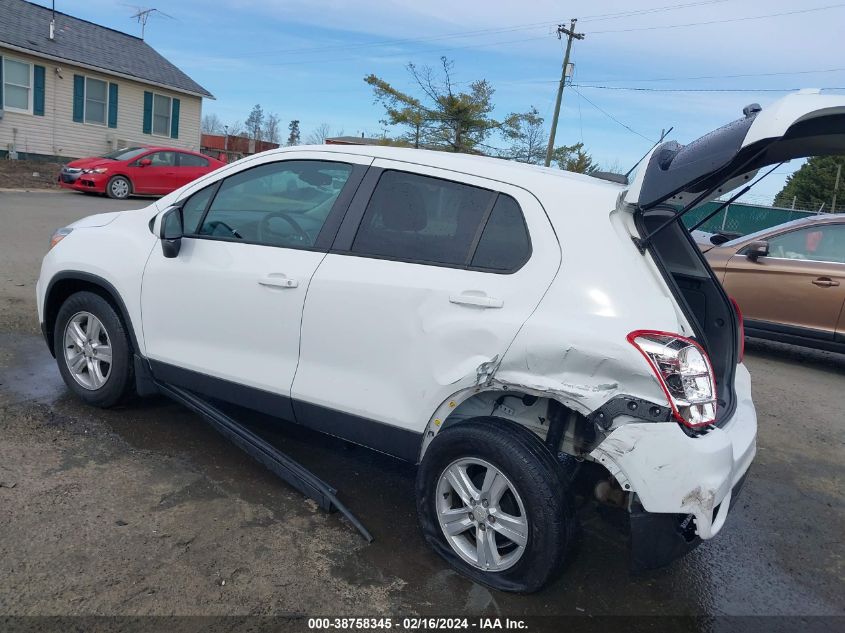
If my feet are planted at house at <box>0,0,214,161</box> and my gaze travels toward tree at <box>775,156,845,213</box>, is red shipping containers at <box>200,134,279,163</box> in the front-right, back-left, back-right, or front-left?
front-left

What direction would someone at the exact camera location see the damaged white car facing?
facing away from the viewer and to the left of the viewer

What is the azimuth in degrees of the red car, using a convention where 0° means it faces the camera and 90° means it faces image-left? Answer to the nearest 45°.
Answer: approximately 45°

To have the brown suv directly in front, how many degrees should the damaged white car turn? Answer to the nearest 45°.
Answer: approximately 90° to its right

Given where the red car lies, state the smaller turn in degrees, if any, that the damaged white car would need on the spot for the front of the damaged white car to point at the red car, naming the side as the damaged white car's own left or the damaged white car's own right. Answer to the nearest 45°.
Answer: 0° — it already faces it

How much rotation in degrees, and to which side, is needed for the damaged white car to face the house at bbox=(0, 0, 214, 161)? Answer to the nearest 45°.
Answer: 0° — it already faces it

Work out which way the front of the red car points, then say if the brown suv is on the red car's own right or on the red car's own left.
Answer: on the red car's own left

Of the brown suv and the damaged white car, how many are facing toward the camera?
0

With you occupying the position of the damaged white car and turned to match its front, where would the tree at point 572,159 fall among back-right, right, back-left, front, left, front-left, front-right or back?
front-right

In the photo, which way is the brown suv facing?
to the viewer's left

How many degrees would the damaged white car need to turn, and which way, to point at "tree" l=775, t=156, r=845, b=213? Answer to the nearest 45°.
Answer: approximately 90° to its right

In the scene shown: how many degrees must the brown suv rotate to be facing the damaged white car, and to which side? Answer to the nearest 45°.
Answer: approximately 90° to its left

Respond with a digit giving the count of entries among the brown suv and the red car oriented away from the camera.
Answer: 0

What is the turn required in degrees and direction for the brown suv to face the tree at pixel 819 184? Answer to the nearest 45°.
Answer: approximately 90° to its right
